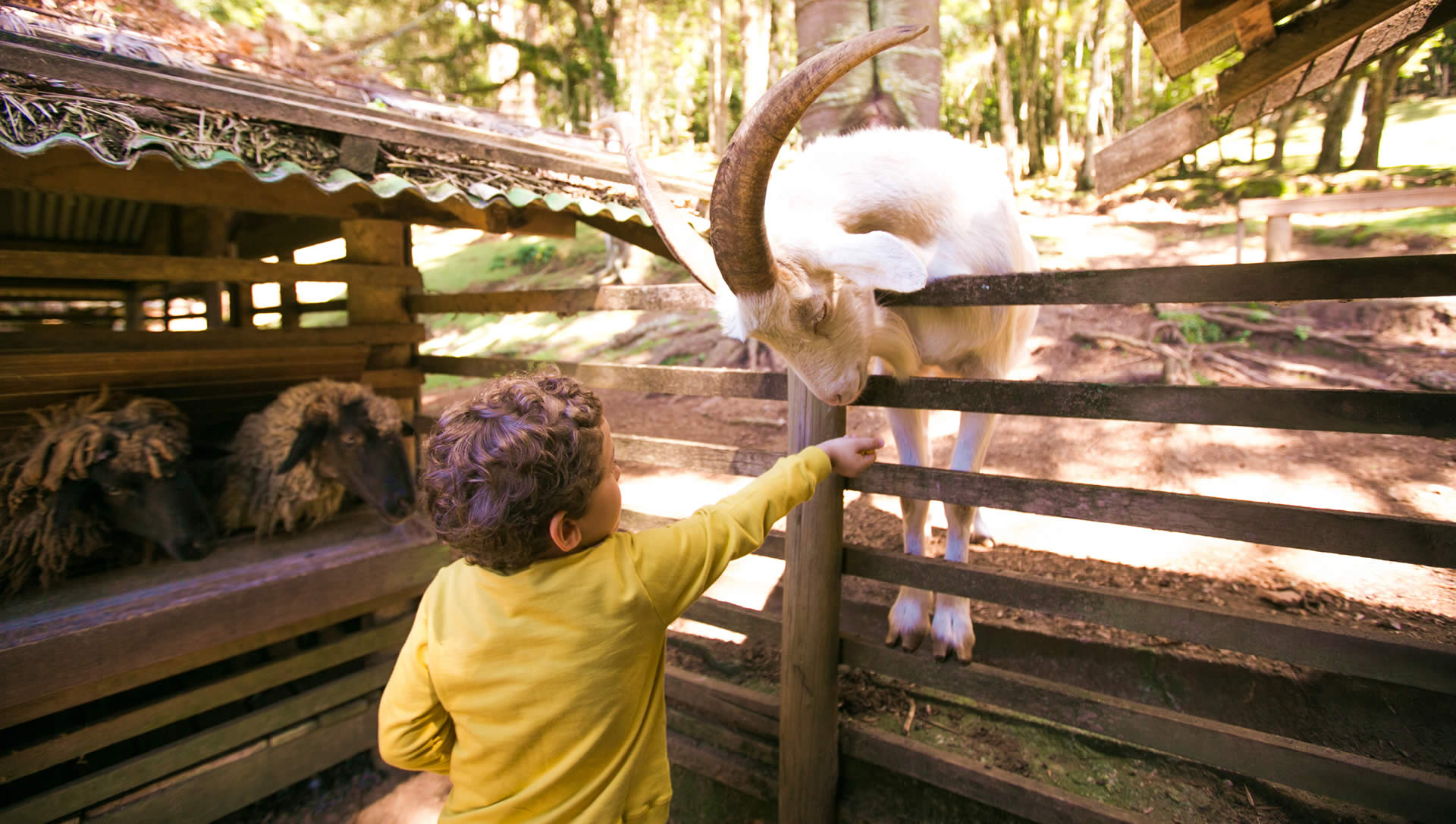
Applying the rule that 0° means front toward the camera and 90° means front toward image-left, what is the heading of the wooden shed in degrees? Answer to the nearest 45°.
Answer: approximately 315°

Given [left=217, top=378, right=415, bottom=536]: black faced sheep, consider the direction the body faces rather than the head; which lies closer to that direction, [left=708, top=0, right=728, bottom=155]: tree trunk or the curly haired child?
the curly haired child

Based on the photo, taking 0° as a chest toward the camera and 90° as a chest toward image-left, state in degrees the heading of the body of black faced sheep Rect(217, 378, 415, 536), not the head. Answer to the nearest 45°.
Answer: approximately 315°

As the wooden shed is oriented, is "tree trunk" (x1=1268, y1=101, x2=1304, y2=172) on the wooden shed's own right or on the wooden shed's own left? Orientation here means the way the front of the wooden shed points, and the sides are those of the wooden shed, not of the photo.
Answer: on the wooden shed's own left

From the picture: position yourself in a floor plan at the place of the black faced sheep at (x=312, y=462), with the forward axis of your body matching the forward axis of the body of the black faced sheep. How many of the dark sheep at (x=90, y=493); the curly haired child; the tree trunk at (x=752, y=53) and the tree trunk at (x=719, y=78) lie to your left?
2

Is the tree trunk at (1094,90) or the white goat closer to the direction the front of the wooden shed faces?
the white goat

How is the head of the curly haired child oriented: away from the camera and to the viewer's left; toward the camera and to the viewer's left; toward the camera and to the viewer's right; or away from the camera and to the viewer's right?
away from the camera and to the viewer's right

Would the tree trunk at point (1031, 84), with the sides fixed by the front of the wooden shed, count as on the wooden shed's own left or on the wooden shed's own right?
on the wooden shed's own left

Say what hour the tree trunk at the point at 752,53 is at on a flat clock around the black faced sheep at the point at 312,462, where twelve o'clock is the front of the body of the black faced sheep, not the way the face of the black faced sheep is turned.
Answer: The tree trunk is roughly at 9 o'clock from the black faced sheep.

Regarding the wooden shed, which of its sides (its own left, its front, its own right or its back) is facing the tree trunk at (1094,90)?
left
